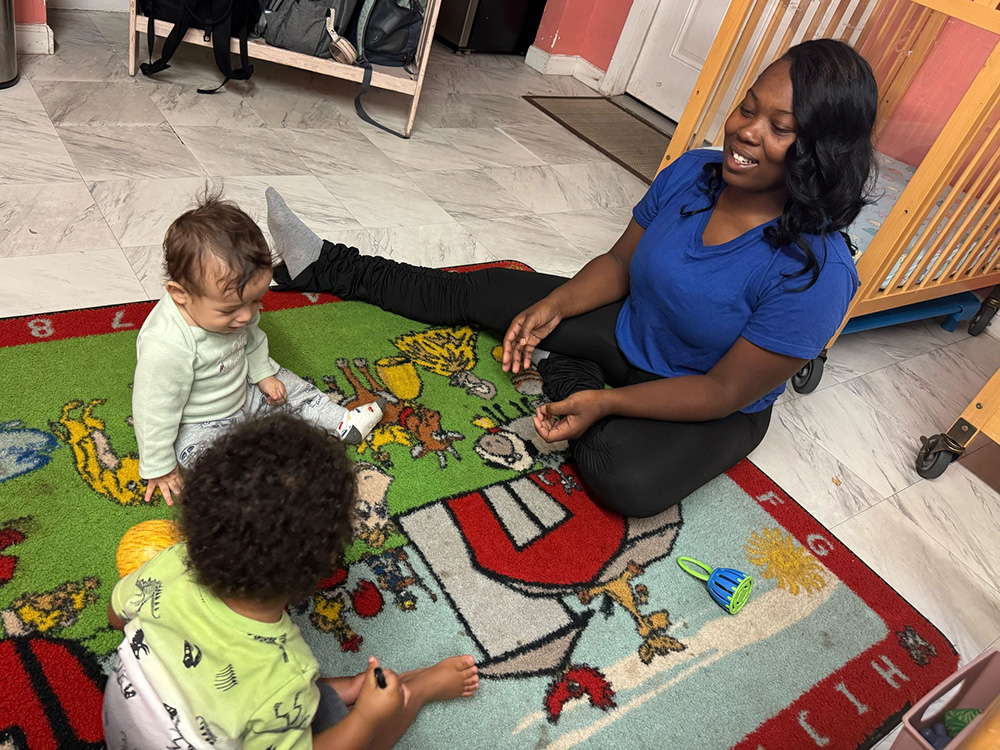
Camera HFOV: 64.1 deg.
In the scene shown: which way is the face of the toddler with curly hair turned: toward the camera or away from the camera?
away from the camera

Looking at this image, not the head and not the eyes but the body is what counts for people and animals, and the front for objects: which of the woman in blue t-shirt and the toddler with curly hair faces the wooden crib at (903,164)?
the toddler with curly hair

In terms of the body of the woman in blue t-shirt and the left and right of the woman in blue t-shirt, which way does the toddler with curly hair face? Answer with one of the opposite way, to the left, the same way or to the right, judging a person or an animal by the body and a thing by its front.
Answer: the opposite way

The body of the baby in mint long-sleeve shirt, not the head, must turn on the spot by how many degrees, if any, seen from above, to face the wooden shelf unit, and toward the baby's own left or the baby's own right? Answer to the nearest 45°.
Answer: approximately 135° to the baby's own left

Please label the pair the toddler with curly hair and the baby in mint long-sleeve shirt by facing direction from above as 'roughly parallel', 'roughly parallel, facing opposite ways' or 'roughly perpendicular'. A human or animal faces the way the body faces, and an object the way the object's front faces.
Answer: roughly perpendicular

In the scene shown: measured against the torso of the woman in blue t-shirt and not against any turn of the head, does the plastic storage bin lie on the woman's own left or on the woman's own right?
on the woman's own left

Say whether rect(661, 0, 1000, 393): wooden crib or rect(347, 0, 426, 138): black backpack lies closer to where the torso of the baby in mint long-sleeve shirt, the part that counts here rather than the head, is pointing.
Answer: the wooden crib

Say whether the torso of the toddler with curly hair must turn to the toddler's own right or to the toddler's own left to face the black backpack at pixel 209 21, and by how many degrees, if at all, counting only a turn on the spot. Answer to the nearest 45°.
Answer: approximately 45° to the toddler's own left

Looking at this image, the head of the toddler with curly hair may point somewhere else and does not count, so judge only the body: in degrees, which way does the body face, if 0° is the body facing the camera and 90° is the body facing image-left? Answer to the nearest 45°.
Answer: approximately 225°
